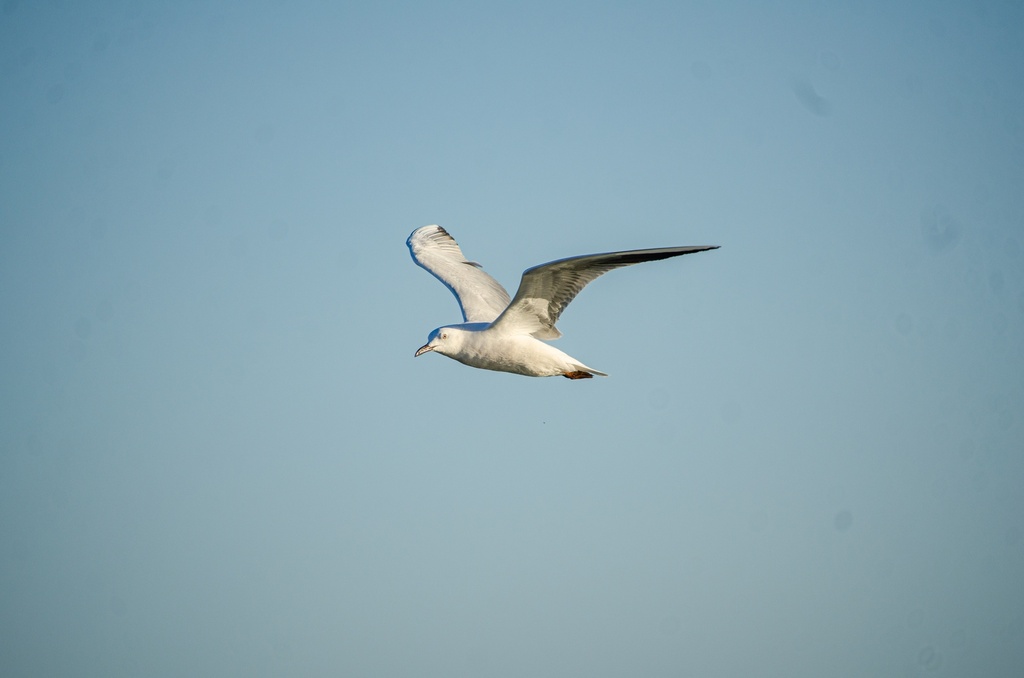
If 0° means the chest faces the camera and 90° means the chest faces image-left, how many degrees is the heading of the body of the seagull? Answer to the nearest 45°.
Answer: approximately 90°
